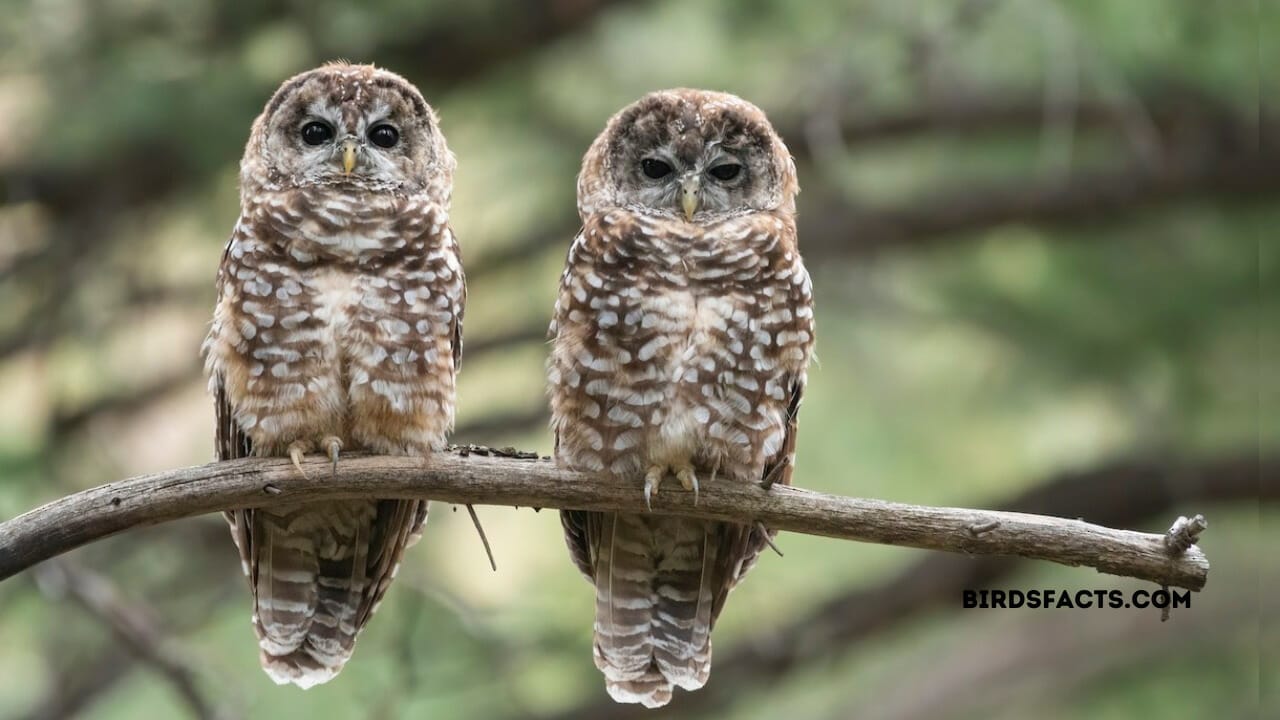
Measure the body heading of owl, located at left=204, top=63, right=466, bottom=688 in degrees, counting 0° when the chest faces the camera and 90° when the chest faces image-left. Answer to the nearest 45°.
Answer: approximately 0°

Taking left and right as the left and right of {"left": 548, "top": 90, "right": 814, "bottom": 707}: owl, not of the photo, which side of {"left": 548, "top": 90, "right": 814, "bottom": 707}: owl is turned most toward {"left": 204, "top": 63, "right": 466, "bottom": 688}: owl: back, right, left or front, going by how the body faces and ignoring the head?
right

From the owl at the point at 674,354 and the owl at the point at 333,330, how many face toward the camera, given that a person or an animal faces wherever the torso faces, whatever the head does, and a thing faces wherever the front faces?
2

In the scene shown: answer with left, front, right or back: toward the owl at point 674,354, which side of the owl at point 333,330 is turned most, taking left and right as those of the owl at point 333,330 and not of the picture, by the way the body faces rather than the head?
left
